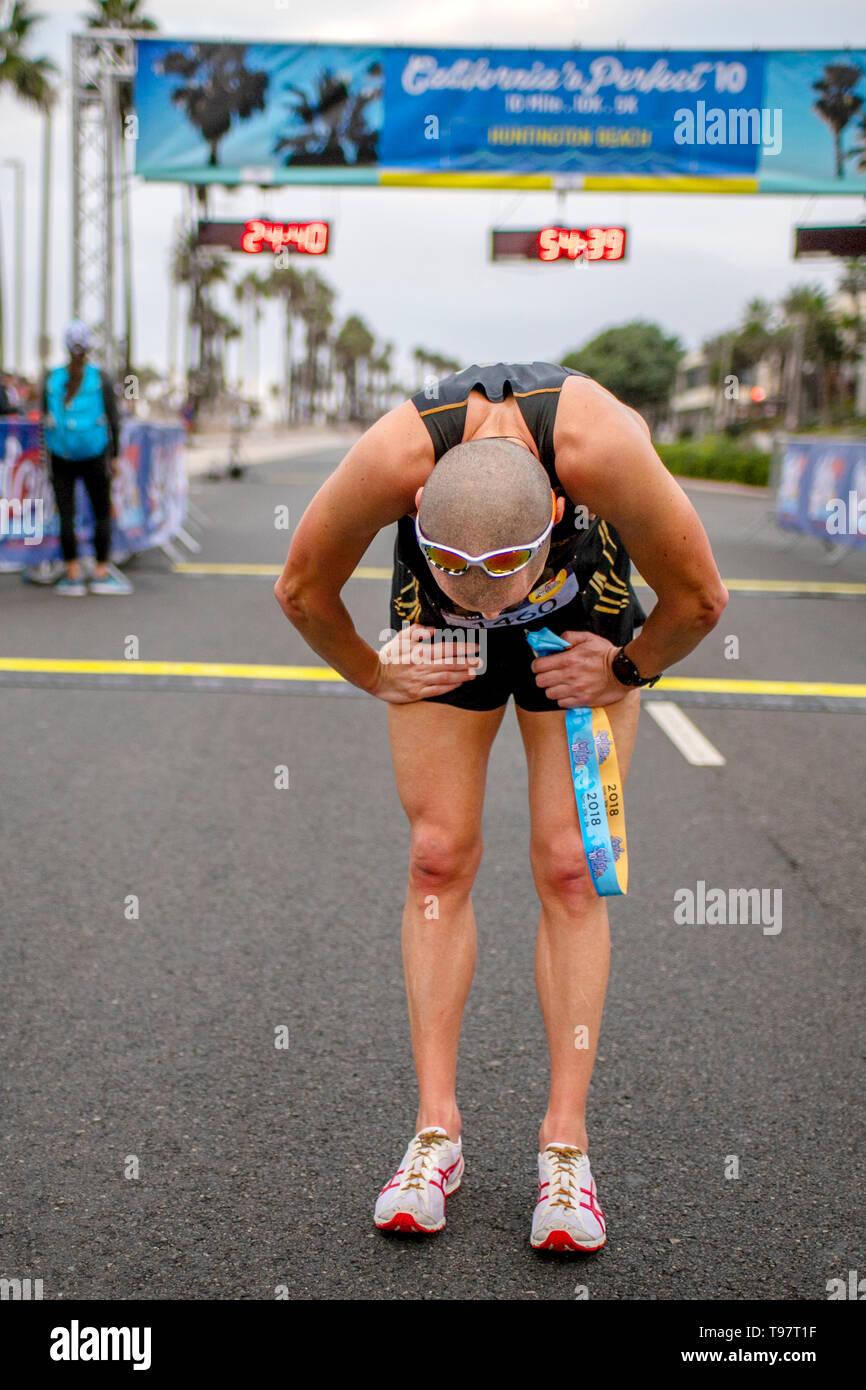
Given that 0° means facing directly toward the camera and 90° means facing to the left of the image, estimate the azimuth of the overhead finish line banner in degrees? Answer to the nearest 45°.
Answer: approximately 0°

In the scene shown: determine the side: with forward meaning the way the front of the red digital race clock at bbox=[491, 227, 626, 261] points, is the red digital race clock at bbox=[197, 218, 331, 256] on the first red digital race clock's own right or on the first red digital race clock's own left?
on the first red digital race clock's own right
